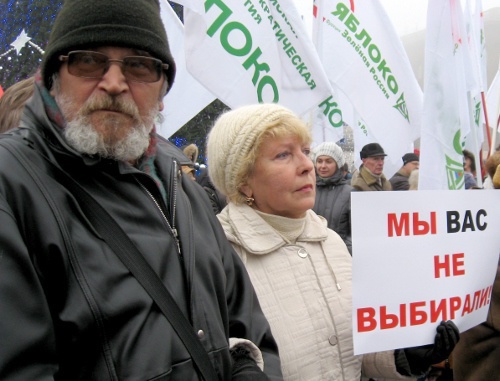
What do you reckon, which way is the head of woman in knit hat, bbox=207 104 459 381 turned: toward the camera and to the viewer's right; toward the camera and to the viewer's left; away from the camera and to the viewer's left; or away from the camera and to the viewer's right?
toward the camera and to the viewer's right

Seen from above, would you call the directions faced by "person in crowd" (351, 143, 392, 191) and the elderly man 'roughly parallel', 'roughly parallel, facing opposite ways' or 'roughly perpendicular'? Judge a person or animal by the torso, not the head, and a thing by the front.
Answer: roughly parallel

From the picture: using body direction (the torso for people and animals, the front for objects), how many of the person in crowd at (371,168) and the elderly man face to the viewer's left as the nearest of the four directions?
0

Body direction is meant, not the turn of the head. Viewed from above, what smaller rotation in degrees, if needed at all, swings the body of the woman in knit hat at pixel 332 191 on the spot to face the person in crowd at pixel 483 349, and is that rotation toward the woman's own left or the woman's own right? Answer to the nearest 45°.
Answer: approximately 45° to the woman's own left

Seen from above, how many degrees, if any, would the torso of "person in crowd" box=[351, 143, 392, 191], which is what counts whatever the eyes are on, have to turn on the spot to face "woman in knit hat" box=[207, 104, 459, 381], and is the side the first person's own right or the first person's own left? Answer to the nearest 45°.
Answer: approximately 45° to the first person's own right

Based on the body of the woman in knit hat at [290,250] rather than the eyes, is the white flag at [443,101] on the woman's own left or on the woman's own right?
on the woman's own left

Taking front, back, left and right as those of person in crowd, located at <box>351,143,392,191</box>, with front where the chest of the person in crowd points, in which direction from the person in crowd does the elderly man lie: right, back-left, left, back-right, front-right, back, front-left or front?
front-right

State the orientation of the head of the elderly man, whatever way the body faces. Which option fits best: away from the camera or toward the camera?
toward the camera

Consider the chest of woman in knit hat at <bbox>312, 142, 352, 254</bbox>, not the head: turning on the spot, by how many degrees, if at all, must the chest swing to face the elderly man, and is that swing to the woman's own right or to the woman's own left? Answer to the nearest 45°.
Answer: approximately 45° to the woman's own left

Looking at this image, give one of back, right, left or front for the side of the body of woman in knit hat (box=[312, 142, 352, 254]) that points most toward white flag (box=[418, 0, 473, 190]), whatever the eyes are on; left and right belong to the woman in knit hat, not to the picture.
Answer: left

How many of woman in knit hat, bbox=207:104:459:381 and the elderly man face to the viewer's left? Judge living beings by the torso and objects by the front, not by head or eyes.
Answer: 0

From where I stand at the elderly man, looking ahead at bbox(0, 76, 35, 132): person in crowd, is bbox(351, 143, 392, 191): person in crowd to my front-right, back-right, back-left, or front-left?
front-right

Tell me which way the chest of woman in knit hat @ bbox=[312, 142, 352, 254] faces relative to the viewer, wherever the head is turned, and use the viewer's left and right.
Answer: facing the viewer and to the left of the viewer

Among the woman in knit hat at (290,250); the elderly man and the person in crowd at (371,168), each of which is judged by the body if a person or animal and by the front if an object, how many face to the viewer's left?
0
